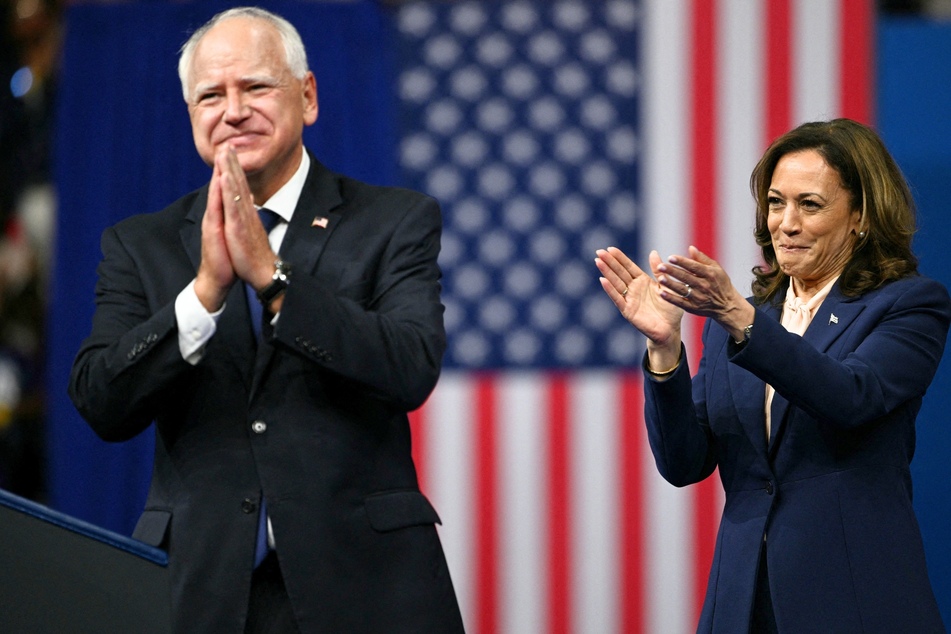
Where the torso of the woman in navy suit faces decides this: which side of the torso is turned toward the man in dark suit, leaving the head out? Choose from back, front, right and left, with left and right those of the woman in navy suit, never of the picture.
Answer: front

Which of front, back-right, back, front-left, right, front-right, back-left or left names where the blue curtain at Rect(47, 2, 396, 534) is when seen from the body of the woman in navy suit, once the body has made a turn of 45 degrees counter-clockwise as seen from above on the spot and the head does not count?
back-right

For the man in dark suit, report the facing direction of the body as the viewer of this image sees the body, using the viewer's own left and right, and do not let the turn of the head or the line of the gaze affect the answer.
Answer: facing the viewer

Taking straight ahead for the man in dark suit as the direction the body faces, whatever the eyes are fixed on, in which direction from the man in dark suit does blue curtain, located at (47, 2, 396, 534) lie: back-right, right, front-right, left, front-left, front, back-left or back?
back

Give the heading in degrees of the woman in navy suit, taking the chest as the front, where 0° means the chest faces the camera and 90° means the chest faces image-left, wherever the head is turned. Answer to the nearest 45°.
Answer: approximately 45°

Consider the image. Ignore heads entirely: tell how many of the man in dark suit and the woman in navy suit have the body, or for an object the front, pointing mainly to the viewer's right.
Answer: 0

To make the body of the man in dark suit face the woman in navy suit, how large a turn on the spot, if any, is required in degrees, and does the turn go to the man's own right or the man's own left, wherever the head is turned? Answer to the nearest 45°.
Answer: approximately 90° to the man's own left
